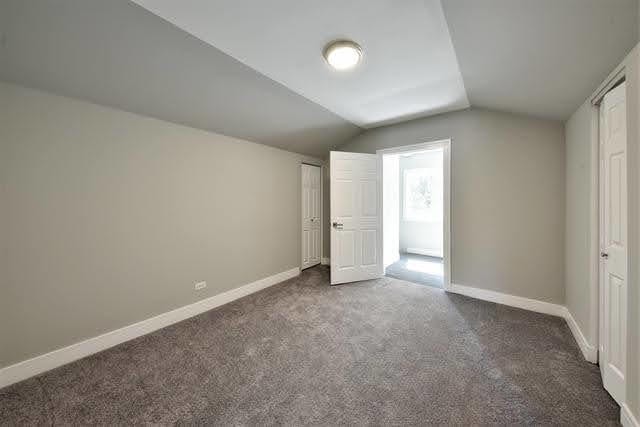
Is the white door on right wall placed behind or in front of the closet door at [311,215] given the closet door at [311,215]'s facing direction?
in front

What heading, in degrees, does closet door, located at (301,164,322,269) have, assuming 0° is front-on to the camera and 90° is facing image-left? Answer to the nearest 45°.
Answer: approximately 315°

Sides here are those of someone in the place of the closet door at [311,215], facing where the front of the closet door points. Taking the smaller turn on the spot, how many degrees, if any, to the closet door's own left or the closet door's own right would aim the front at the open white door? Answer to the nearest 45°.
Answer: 0° — it already faces it
